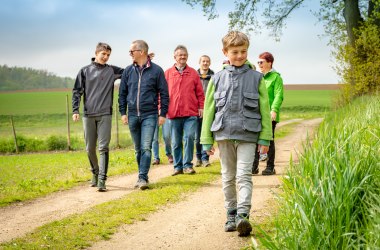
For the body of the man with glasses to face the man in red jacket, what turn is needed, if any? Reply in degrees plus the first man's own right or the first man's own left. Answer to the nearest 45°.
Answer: approximately 135° to the first man's own left

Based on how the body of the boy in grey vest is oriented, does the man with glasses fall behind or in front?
behind

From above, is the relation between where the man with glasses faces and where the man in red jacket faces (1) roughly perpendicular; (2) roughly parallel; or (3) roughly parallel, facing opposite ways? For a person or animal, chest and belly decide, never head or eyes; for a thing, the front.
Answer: roughly parallel

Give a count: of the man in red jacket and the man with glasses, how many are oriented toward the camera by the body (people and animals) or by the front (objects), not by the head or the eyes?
2

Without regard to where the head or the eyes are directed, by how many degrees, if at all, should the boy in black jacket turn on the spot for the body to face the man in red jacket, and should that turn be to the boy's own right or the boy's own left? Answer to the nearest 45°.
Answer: approximately 135° to the boy's own left

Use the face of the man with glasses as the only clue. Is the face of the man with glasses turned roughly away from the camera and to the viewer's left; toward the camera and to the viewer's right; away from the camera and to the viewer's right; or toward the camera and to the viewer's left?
toward the camera and to the viewer's left

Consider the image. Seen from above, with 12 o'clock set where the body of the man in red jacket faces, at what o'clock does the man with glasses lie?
The man with glasses is roughly at 1 o'clock from the man in red jacket.

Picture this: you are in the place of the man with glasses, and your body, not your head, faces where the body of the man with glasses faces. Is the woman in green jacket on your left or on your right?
on your left

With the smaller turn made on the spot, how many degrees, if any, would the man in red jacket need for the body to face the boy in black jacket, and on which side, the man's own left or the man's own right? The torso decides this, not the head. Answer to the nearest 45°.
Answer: approximately 45° to the man's own right

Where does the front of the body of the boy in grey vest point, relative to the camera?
toward the camera

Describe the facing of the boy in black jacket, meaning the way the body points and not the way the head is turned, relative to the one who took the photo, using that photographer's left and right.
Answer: facing the viewer

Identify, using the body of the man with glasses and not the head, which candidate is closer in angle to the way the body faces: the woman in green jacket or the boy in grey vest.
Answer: the boy in grey vest

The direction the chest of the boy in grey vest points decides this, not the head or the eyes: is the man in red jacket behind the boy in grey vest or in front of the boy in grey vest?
behind

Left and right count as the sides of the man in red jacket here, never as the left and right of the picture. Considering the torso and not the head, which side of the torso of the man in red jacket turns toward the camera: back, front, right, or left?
front
